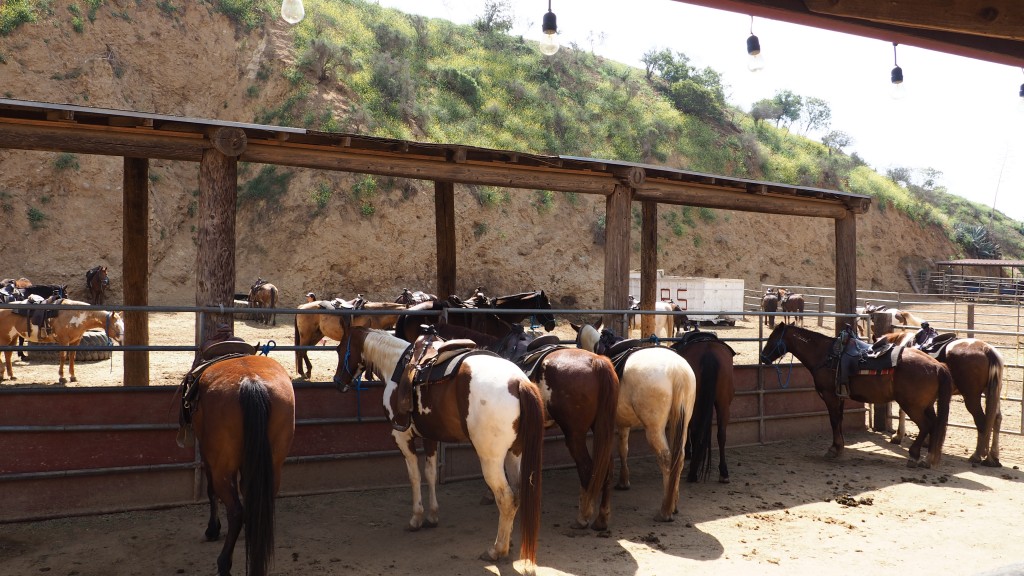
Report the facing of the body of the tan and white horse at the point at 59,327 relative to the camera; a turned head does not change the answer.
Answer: to the viewer's right

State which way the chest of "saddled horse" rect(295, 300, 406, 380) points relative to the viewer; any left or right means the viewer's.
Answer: facing to the right of the viewer

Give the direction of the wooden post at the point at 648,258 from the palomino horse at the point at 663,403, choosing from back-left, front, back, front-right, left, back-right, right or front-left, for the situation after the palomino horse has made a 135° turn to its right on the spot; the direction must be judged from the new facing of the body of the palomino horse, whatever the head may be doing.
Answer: left

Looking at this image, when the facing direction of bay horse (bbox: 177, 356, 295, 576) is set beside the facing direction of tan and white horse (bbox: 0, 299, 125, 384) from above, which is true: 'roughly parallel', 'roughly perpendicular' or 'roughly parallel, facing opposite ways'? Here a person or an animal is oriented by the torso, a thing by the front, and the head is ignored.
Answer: roughly perpendicular

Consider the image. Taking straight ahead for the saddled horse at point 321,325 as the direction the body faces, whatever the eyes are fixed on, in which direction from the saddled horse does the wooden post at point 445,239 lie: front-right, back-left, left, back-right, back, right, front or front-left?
front-right

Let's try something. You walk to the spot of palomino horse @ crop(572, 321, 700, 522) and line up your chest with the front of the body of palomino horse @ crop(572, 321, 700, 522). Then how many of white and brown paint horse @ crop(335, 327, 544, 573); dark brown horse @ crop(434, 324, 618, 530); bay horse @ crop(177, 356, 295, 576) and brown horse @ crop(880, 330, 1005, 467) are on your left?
3

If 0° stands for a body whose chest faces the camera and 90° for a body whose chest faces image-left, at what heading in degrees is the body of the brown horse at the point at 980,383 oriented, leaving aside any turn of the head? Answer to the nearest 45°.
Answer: approximately 135°

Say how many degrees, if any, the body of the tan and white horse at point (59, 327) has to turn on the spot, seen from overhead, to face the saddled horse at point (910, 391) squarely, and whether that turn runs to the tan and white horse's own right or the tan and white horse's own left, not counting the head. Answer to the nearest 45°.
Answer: approximately 45° to the tan and white horse's own right

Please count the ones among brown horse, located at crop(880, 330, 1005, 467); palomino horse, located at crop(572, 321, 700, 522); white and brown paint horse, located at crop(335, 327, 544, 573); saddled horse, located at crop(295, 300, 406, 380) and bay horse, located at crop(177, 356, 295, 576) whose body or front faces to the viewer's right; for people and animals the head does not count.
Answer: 1

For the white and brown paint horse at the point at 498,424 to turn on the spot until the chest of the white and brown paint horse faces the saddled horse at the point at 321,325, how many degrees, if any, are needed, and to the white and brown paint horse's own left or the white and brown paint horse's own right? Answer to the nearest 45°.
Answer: approximately 45° to the white and brown paint horse's own right

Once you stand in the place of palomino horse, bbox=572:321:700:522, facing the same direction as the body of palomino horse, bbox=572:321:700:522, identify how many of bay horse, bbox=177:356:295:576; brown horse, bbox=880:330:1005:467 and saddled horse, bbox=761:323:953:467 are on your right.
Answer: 2

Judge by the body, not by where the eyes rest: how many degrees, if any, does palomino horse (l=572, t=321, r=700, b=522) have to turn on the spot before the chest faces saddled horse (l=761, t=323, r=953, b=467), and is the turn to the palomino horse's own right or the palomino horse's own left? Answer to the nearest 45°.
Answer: approximately 90° to the palomino horse's own right

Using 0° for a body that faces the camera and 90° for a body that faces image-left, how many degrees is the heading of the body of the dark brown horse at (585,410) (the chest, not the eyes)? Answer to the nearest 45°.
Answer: approximately 135°

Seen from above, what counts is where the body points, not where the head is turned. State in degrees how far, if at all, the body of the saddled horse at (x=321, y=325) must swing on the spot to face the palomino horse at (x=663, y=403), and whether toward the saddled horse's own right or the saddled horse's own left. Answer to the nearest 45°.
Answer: approximately 45° to the saddled horse's own right

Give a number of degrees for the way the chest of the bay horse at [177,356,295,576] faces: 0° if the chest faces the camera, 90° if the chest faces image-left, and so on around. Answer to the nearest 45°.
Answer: approximately 180°

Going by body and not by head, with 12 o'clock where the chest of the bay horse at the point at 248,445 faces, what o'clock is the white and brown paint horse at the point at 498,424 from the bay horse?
The white and brown paint horse is roughly at 3 o'clock from the bay horse.
